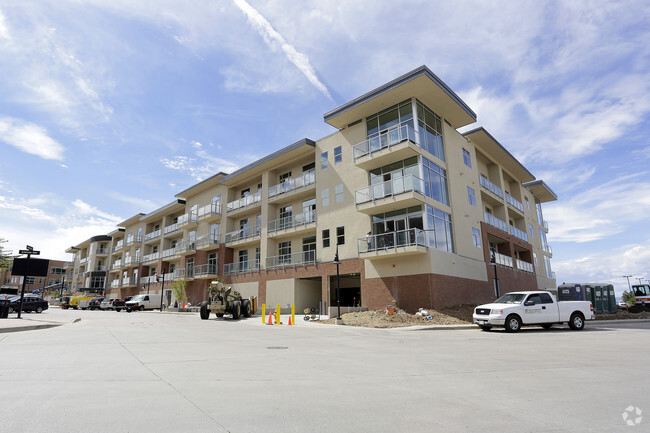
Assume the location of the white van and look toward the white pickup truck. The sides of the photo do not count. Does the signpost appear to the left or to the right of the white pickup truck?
right

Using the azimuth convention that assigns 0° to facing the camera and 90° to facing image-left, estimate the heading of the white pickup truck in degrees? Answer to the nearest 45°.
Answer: approximately 45°
